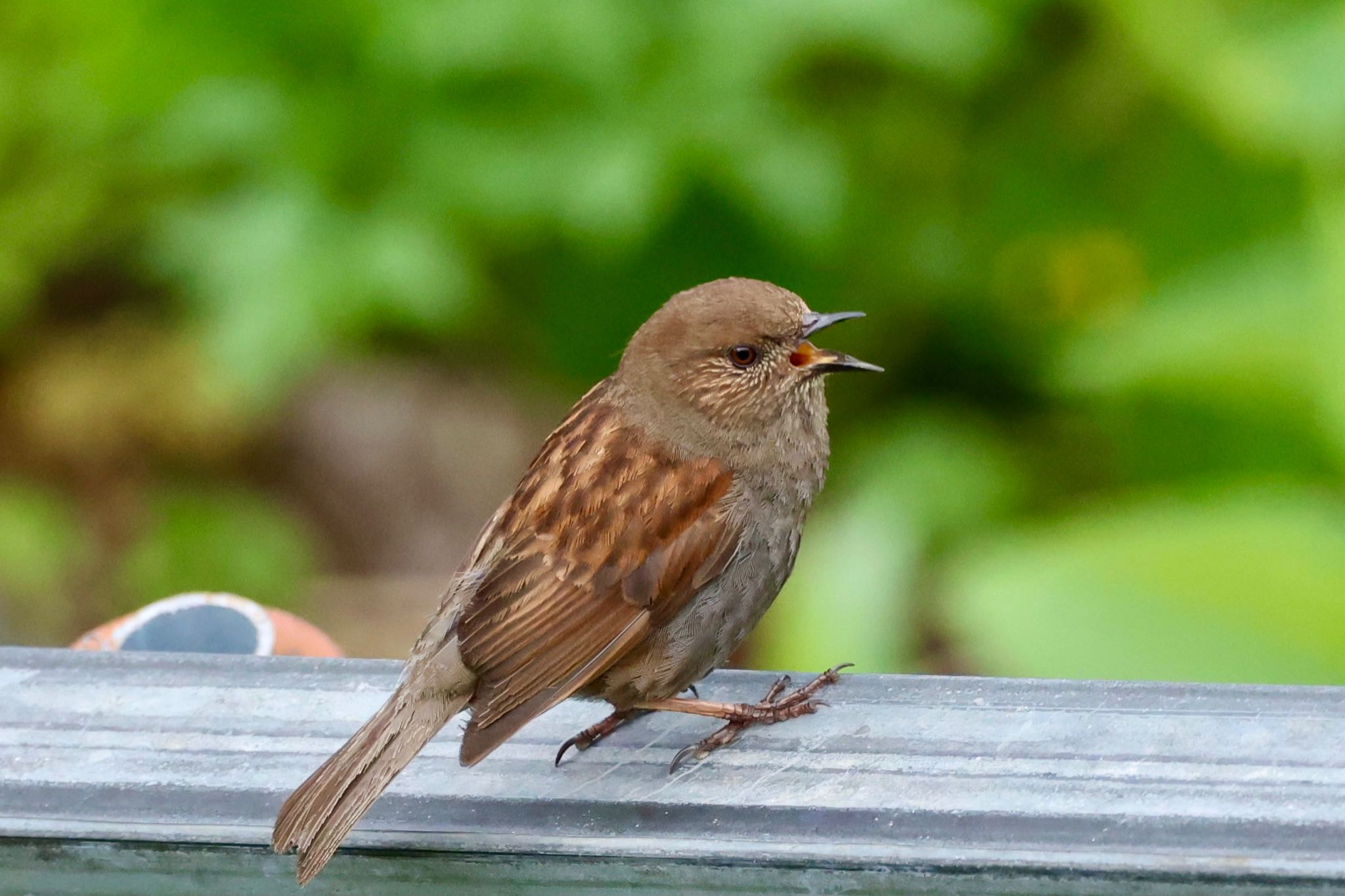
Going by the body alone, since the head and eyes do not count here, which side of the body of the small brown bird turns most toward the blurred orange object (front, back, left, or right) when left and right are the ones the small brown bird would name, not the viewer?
back

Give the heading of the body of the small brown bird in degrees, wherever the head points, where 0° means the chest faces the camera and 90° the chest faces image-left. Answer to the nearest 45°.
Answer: approximately 270°
